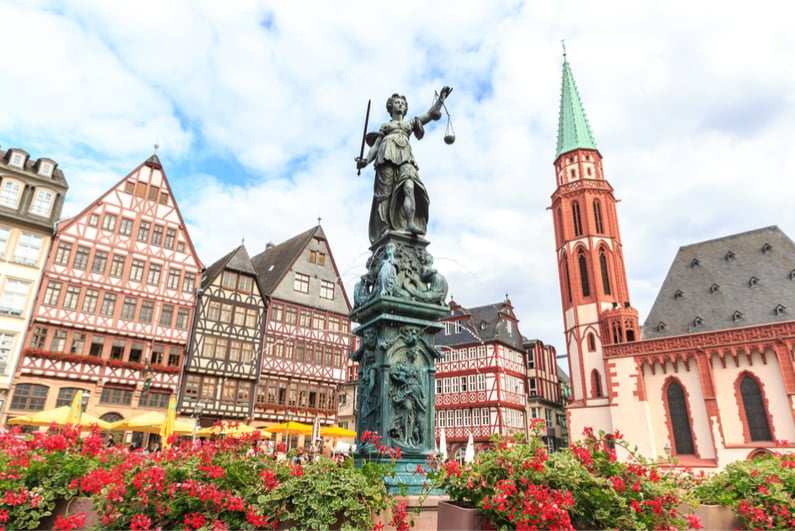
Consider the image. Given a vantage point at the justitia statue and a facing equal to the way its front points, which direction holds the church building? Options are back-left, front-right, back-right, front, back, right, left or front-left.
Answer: back-left

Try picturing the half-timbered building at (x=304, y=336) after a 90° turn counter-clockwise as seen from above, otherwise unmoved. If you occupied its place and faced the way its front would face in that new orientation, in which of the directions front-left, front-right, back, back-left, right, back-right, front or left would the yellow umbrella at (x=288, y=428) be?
back-right

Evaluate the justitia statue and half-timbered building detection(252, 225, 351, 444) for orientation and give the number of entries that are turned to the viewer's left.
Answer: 0

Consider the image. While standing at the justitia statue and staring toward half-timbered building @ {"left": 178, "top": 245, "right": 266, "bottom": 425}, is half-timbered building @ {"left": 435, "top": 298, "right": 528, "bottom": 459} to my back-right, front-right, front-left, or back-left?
front-right

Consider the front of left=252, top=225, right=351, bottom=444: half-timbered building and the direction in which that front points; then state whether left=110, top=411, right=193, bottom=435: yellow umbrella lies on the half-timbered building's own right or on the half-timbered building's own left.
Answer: on the half-timbered building's own right

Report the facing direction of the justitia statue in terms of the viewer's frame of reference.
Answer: facing the viewer

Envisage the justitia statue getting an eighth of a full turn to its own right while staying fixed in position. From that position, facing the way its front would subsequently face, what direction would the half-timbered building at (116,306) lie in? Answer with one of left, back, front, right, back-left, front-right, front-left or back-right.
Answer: right

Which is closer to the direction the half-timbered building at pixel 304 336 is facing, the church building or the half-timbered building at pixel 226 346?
the church building

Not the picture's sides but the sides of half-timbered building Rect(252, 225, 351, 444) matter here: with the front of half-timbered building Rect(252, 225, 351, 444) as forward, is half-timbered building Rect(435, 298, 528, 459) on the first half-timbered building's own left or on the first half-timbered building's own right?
on the first half-timbered building's own left

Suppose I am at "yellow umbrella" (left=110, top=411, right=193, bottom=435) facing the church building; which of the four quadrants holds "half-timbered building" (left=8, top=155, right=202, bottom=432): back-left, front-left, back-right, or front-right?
back-left

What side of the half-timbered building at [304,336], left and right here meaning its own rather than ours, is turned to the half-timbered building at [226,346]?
right

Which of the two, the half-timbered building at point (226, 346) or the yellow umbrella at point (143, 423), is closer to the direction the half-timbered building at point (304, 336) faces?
the yellow umbrella

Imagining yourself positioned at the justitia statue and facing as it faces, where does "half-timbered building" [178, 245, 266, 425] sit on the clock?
The half-timbered building is roughly at 5 o'clock from the justitia statue.
